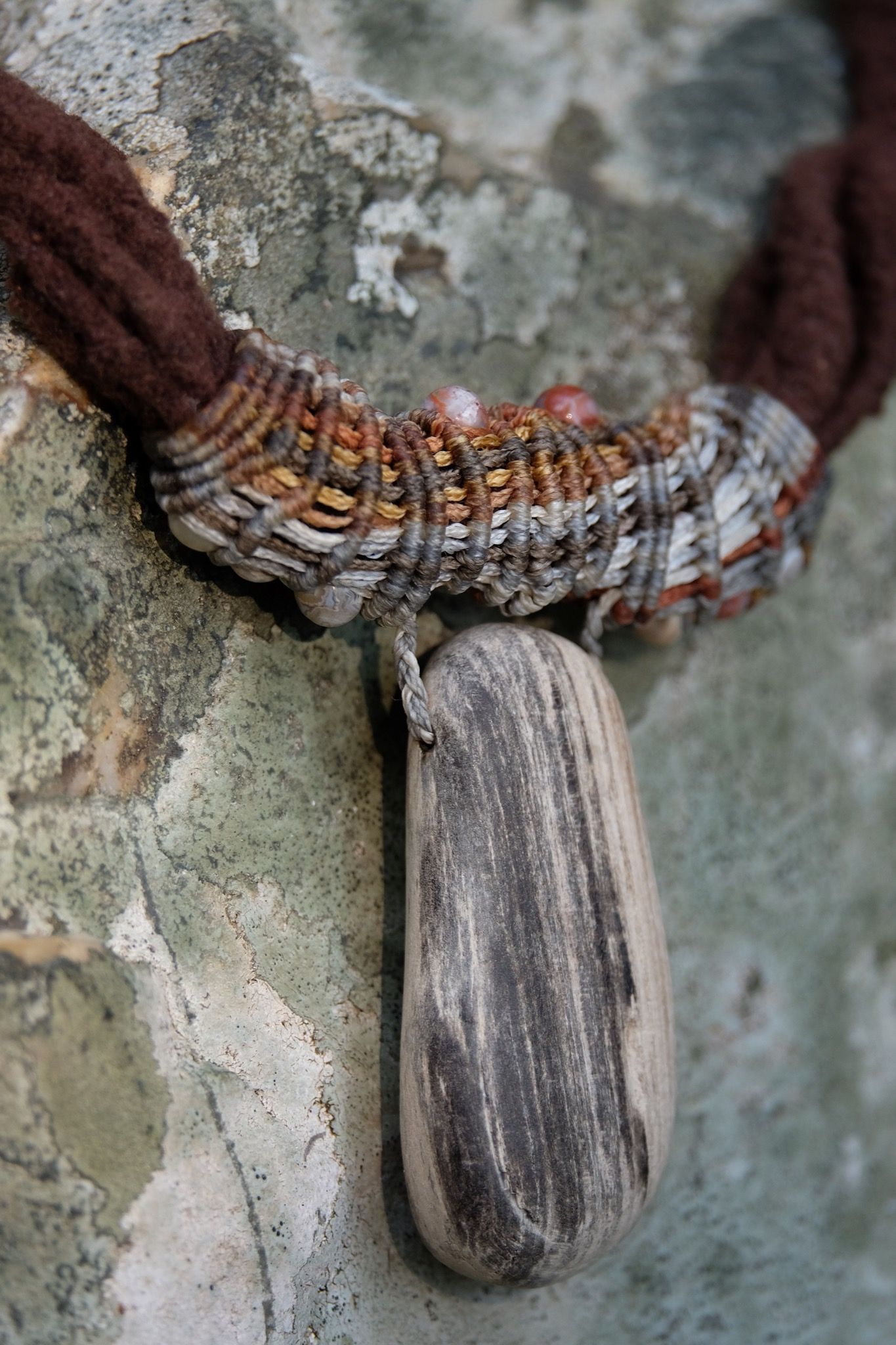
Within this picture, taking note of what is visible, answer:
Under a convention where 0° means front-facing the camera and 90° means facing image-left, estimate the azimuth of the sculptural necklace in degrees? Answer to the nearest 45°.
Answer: approximately 0°
